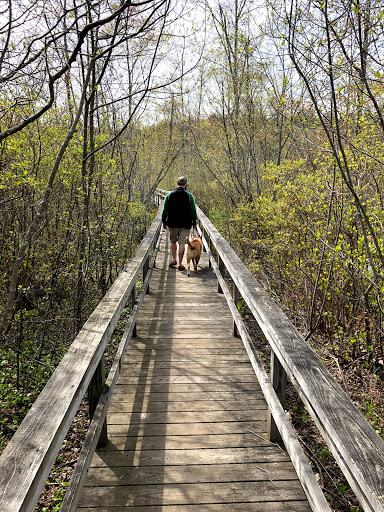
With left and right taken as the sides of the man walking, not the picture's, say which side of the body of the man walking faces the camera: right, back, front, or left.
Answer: back

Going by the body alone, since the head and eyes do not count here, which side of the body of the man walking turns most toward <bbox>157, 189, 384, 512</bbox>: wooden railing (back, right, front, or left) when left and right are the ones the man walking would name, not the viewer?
back
